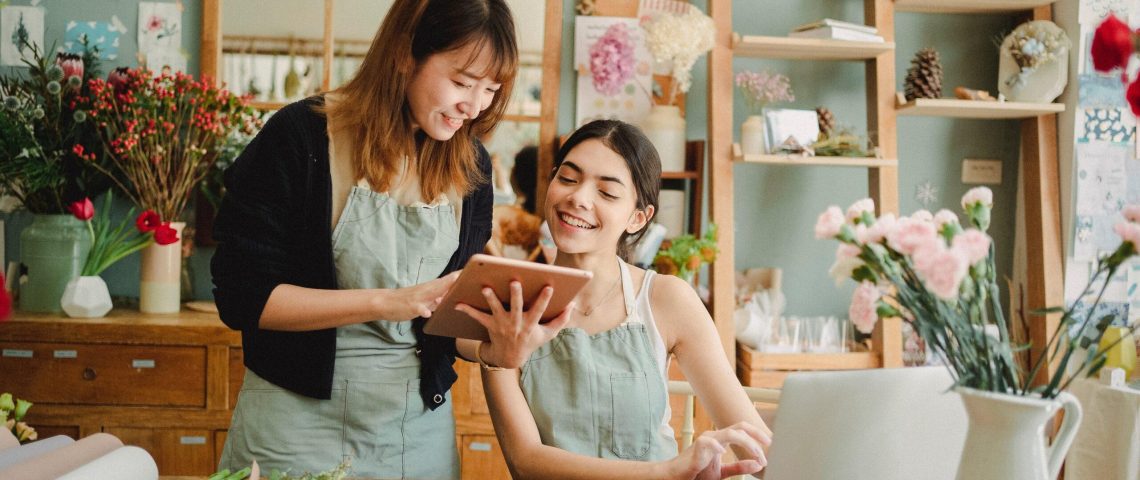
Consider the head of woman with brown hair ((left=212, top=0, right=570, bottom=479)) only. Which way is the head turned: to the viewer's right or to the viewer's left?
to the viewer's right

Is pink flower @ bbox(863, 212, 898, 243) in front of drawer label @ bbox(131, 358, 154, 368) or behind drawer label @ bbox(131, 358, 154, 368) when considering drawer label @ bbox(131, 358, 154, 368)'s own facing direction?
in front

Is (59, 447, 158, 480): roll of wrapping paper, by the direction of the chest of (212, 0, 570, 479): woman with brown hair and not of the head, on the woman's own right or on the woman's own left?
on the woman's own right

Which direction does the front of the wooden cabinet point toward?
toward the camera

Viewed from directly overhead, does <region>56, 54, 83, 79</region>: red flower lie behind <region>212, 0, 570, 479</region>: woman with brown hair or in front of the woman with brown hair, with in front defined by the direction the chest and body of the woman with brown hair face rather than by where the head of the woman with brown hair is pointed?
behind

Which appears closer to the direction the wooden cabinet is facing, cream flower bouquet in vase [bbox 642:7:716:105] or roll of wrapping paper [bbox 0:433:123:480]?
the roll of wrapping paper

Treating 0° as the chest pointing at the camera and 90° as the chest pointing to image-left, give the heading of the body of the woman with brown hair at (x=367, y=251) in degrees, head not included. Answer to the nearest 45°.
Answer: approximately 315°

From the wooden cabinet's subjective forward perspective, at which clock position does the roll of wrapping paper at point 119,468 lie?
The roll of wrapping paper is roughly at 12 o'clock from the wooden cabinet.

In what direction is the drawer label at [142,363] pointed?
toward the camera

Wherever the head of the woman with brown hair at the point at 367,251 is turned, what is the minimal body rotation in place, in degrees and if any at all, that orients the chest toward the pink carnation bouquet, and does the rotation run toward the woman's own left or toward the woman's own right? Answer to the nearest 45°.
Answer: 0° — they already face it

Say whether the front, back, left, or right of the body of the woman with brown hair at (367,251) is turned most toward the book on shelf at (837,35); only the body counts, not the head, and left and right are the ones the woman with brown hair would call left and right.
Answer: left

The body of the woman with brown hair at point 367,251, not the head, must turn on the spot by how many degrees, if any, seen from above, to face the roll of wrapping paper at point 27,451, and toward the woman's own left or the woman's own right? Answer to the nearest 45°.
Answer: approximately 90° to the woman's own right
